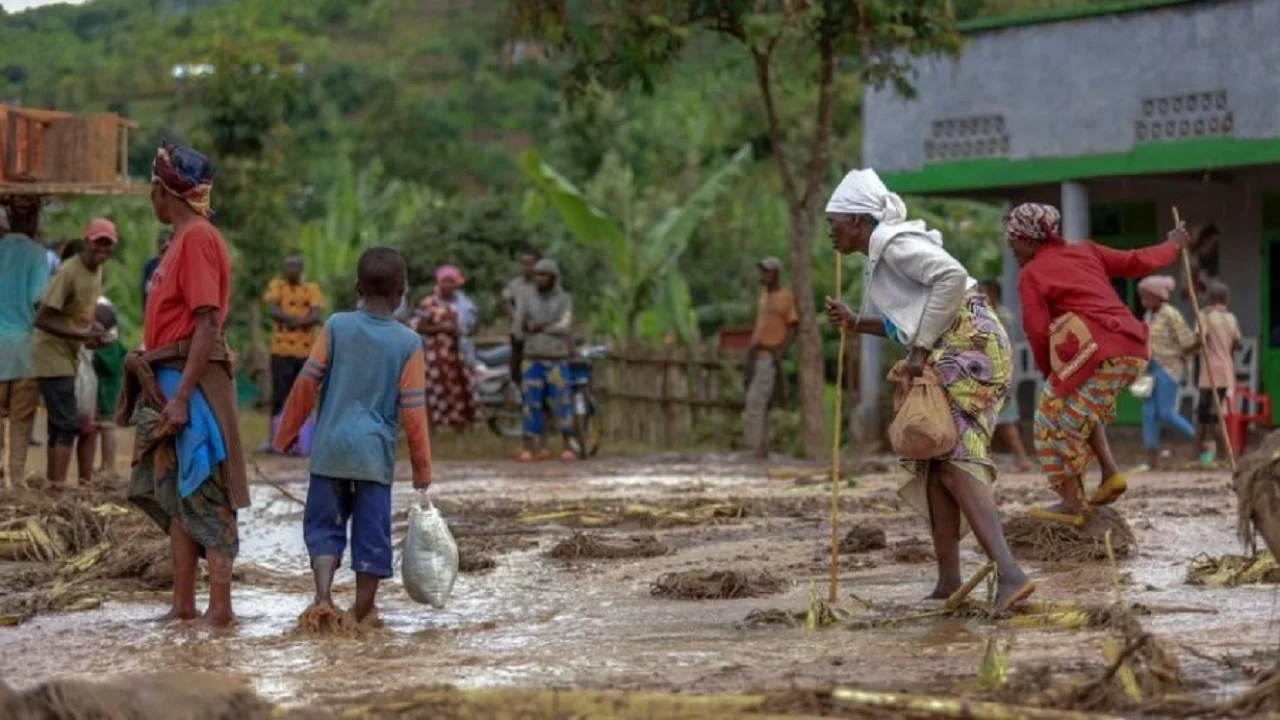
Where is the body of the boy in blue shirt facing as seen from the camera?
away from the camera

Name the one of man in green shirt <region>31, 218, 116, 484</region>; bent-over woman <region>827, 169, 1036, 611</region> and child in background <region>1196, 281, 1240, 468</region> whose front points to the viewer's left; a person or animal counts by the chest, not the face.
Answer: the bent-over woman

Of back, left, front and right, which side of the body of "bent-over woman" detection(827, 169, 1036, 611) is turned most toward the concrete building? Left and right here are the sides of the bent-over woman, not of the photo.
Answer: right

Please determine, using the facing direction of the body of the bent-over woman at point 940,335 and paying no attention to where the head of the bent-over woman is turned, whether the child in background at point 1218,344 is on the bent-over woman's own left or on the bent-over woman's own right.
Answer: on the bent-over woman's own right

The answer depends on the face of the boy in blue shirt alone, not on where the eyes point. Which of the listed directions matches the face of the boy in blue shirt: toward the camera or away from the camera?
away from the camera

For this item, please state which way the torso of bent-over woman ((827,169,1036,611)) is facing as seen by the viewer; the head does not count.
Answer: to the viewer's left

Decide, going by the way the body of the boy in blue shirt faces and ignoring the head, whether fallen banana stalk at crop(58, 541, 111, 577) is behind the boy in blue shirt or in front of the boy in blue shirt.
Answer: in front
